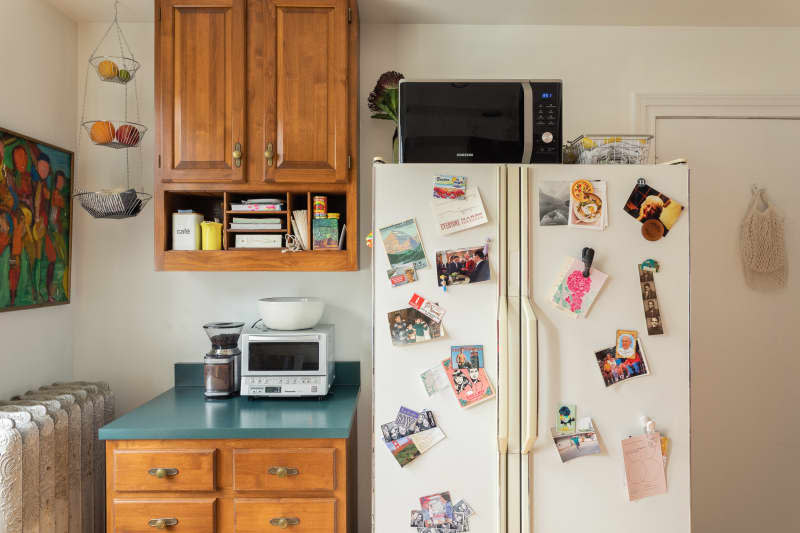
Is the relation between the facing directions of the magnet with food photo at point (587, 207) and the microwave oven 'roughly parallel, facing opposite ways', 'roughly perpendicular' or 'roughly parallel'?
roughly parallel

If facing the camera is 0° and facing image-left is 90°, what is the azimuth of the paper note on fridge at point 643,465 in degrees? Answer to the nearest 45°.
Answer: approximately 0°

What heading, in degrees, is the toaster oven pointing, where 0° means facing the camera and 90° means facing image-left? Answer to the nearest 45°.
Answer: approximately 0°

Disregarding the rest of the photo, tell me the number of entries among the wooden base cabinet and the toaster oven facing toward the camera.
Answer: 2

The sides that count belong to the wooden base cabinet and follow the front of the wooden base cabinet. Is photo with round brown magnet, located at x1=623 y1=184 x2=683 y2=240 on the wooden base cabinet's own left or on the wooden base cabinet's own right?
on the wooden base cabinet's own left

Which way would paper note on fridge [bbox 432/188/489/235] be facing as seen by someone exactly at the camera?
facing the viewer

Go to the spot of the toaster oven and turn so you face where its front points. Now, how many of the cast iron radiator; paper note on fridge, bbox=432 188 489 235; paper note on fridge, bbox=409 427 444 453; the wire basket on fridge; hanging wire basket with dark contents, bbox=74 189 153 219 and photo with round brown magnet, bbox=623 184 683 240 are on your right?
2

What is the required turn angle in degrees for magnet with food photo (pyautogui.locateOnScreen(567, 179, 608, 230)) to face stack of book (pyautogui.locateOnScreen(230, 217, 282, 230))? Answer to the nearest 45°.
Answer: approximately 90° to its right

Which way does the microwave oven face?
toward the camera

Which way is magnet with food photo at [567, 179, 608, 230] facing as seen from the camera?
toward the camera
